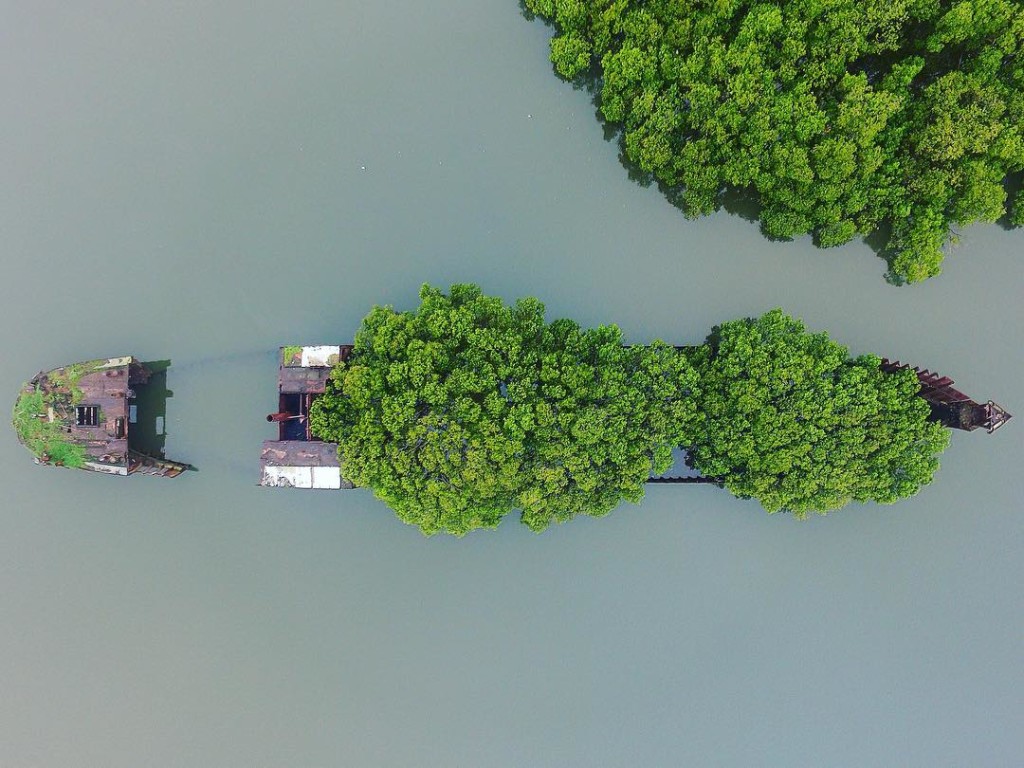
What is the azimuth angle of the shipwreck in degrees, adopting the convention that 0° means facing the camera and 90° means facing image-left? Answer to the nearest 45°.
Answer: approximately 270°
